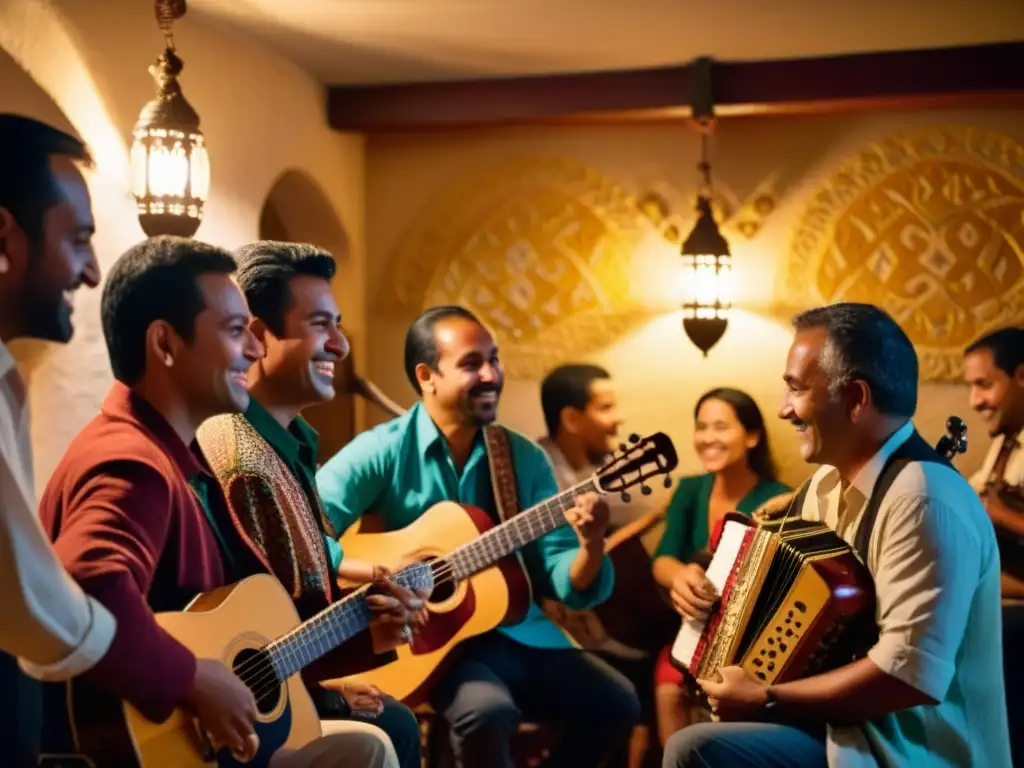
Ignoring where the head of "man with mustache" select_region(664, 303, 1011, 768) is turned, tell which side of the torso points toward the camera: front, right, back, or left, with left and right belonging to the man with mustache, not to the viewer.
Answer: left

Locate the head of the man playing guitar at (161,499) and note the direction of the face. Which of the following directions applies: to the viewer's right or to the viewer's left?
to the viewer's right

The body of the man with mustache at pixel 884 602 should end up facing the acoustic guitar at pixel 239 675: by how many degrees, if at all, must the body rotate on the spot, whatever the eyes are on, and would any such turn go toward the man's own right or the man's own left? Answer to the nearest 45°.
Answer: approximately 45° to the man's own left

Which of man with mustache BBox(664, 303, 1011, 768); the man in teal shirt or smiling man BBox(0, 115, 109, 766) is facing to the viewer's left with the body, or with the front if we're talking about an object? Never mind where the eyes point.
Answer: the man with mustache

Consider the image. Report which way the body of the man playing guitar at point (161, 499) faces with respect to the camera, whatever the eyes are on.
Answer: to the viewer's right

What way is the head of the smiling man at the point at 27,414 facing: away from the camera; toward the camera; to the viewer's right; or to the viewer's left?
to the viewer's right

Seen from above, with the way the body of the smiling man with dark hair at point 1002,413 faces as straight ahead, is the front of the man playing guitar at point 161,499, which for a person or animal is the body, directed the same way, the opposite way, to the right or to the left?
the opposite way

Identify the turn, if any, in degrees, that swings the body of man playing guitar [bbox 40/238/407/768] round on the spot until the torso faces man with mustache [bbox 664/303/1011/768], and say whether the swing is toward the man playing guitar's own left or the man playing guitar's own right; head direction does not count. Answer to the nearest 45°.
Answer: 0° — they already face them

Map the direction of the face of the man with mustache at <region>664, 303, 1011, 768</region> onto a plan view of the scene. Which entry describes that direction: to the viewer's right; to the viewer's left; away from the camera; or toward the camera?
to the viewer's left

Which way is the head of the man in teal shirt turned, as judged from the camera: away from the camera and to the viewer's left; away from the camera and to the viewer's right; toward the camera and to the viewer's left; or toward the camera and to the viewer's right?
toward the camera and to the viewer's right

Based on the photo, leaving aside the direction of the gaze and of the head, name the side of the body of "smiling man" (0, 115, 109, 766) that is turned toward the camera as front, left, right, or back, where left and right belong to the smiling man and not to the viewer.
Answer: right

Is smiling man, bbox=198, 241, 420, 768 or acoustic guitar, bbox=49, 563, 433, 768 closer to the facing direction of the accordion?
the acoustic guitar

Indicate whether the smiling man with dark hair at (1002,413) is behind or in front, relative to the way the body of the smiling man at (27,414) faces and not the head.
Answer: in front

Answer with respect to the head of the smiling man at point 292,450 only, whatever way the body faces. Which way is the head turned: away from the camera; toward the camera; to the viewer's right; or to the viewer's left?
to the viewer's right

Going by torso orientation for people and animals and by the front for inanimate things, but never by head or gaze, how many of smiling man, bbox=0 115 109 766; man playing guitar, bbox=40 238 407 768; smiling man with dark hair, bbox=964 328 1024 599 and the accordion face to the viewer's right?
2

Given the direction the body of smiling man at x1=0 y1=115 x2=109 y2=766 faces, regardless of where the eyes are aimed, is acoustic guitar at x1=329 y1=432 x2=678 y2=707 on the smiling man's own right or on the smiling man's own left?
on the smiling man's own left

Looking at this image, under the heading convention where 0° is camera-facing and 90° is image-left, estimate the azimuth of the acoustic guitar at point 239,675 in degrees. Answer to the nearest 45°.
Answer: approximately 315°
